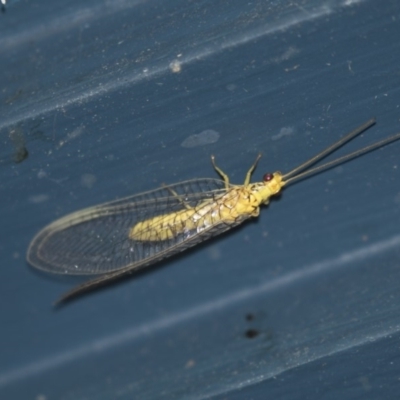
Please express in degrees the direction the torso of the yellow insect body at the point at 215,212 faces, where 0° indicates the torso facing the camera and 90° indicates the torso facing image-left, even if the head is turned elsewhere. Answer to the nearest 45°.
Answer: approximately 270°
